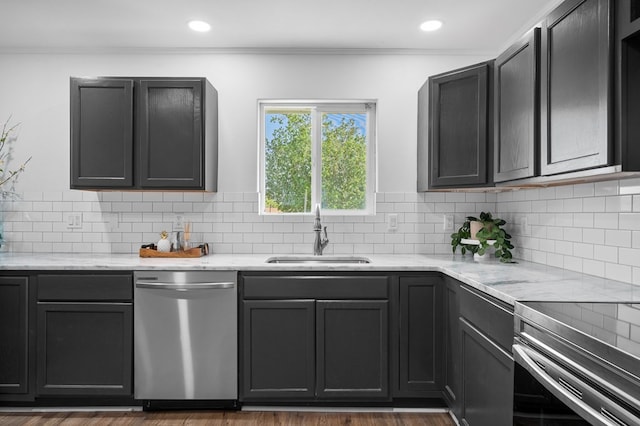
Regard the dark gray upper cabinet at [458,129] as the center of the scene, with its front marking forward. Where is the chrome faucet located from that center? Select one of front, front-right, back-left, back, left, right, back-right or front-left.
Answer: front-right

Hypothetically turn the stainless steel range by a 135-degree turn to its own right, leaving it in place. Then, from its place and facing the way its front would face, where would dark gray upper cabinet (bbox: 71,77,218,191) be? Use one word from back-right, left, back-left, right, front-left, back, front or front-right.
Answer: left

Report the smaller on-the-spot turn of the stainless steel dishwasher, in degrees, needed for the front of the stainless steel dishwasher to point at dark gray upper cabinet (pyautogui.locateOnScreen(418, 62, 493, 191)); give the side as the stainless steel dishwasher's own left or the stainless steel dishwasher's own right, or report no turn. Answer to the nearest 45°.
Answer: approximately 90° to the stainless steel dishwasher's own left

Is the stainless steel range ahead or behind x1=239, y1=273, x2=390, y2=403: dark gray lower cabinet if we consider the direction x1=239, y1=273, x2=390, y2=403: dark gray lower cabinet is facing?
ahead

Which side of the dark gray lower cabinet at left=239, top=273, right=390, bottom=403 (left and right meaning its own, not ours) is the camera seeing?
front

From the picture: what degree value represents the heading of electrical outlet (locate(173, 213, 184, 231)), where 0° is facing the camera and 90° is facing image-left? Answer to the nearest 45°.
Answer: approximately 0°

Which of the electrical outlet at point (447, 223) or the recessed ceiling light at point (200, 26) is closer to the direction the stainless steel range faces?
the recessed ceiling light

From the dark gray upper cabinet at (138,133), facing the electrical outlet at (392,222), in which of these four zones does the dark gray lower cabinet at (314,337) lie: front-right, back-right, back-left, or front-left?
front-right

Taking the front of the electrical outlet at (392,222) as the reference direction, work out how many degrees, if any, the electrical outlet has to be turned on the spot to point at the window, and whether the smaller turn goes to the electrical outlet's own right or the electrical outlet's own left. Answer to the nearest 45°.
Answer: approximately 90° to the electrical outlet's own right

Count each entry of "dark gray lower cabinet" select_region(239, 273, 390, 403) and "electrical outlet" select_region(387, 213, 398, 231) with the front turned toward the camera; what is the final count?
2

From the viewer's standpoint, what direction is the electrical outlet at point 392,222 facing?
toward the camera

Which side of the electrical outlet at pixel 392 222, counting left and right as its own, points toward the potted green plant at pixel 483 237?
left
